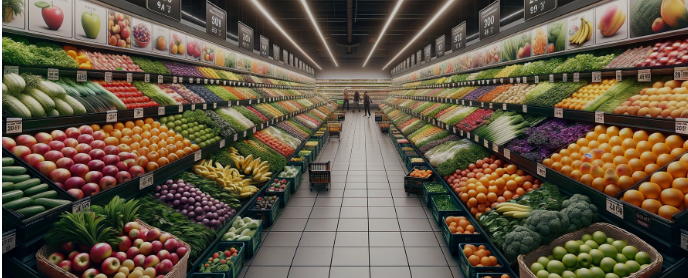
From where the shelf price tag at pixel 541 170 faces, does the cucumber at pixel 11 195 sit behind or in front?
in front

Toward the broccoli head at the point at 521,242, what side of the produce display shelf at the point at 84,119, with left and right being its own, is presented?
front

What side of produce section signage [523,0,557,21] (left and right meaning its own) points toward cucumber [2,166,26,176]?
front

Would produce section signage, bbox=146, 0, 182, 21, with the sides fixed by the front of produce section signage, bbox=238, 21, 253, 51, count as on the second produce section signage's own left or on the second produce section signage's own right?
on the second produce section signage's own right

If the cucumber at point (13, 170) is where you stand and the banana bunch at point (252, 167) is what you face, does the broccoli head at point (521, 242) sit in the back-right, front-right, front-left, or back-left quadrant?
front-right

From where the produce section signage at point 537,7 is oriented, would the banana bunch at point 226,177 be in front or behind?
in front

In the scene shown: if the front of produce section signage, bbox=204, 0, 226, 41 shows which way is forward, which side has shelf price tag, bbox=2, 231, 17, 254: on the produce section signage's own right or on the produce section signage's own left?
on the produce section signage's own right

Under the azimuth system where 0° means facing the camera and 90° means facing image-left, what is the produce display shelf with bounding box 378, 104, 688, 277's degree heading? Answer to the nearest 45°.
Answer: approximately 45°

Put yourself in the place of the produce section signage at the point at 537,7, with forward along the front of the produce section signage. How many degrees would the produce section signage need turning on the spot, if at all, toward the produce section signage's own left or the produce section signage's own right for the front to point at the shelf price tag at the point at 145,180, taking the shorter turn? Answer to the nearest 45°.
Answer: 0° — it already faces it

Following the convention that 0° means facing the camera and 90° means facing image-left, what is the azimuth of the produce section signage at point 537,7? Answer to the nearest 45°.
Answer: approximately 45°
